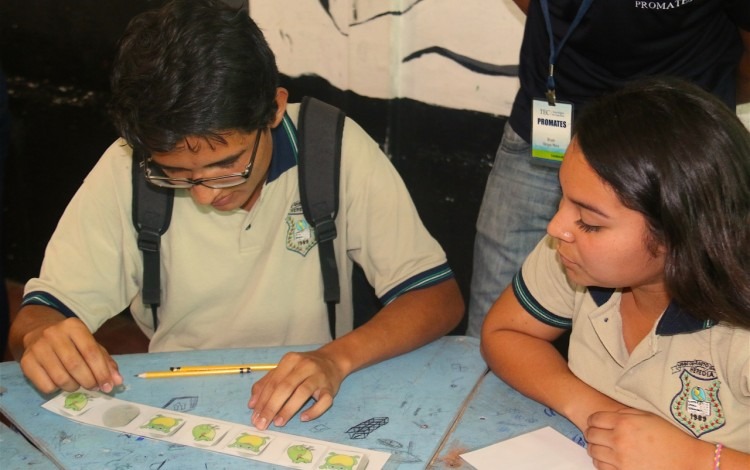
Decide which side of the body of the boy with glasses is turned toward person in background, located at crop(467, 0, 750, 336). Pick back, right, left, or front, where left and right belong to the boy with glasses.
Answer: left

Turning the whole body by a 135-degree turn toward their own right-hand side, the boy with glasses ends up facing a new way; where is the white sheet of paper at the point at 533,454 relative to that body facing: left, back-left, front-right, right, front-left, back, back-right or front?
back

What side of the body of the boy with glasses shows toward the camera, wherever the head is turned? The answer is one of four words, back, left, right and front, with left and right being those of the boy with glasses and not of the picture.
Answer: front
